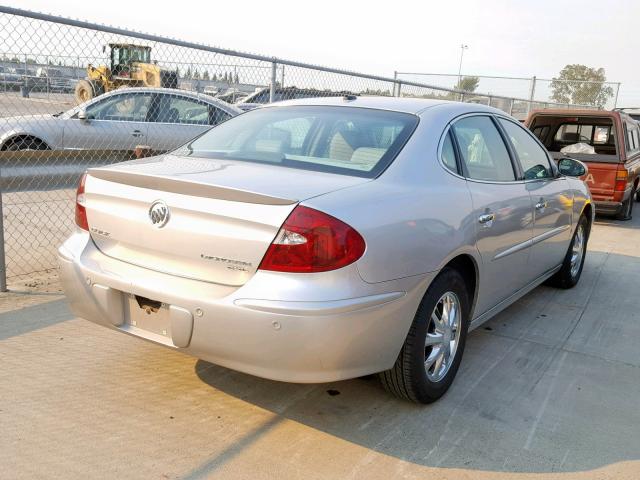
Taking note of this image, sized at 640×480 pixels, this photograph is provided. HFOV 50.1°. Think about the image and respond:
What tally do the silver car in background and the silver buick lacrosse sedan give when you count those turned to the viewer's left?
1

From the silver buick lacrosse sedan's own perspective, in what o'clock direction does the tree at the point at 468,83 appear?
The tree is roughly at 11 o'clock from the silver buick lacrosse sedan.

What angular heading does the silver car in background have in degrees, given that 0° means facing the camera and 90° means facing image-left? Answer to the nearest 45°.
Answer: approximately 90°

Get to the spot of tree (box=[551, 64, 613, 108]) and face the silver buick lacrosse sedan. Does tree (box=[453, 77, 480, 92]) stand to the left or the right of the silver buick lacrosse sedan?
right

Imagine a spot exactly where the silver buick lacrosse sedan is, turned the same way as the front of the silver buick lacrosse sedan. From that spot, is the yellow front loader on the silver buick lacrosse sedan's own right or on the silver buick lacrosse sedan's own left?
on the silver buick lacrosse sedan's own left

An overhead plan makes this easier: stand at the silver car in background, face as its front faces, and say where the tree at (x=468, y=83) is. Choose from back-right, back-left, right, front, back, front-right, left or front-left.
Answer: back-right

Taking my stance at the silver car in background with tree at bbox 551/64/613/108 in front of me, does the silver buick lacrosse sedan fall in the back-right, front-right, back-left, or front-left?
back-right

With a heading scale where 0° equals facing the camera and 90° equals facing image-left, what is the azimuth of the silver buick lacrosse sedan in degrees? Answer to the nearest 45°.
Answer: approximately 225°

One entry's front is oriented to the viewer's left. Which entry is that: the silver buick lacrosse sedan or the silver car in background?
the silver car in background
